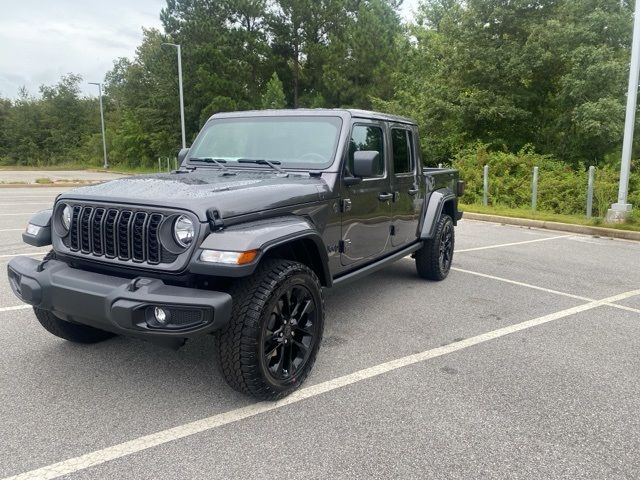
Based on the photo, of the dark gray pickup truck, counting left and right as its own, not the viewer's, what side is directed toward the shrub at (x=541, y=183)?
back

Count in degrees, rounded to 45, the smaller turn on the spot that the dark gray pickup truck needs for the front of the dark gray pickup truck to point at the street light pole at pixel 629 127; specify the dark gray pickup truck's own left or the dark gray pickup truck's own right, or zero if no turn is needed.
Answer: approximately 180°

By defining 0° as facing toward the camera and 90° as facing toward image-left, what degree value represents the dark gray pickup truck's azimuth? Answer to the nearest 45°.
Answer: approximately 45°
